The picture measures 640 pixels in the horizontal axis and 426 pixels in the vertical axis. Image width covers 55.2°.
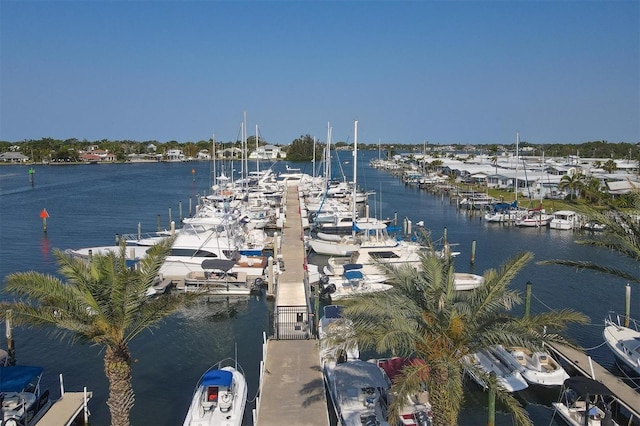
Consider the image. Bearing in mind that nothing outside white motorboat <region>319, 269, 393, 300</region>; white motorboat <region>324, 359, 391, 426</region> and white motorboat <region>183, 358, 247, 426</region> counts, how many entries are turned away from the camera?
2

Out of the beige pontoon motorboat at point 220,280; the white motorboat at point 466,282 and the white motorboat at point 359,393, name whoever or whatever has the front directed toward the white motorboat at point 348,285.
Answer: the white motorboat at point 359,393

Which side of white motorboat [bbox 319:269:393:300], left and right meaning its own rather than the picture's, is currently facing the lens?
right

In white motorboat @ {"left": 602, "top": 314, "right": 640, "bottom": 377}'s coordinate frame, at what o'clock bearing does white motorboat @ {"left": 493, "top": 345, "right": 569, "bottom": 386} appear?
white motorboat @ {"left": 493, "top": 345, "right": 569, "bottom": 386} is roughly at 9 o'clock from white motorboat @ {"left": 602, "top": 314, "right": 640, "bottom": 377}.

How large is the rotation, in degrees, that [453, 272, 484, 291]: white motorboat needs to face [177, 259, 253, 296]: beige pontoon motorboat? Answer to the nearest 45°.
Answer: approximately 180°

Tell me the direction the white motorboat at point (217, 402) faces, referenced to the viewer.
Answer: facing away from the viewer

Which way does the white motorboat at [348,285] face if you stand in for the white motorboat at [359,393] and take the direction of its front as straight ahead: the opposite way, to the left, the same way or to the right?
to the right

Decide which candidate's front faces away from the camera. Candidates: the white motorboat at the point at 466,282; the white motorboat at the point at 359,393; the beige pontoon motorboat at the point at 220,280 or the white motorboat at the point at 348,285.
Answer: the white motorboat at the point at 359,393

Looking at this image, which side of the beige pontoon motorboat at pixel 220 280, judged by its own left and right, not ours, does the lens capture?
left

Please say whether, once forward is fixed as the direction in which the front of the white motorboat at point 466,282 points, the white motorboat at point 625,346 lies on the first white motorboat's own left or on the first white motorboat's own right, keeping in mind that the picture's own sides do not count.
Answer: on the first white motorboat's own right

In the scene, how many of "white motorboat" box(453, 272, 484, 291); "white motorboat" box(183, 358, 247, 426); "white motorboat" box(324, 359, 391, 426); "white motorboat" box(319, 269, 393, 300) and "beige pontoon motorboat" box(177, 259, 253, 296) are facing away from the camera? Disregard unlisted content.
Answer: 2

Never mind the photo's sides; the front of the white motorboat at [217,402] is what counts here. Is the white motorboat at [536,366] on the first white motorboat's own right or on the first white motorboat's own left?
on the first white motorboat's own right

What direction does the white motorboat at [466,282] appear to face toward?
to the viewer's right

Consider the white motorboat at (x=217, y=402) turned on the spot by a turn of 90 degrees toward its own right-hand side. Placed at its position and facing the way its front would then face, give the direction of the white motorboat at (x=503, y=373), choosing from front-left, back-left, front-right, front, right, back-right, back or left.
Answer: front

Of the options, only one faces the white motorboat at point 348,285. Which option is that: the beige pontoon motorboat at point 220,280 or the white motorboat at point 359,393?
the white motorboat at point 359,393

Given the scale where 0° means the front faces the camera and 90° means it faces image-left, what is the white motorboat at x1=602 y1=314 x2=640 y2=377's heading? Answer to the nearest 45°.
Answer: approximately 135°

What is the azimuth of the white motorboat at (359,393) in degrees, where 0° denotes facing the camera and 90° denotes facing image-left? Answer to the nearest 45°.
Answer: approximately 180°
